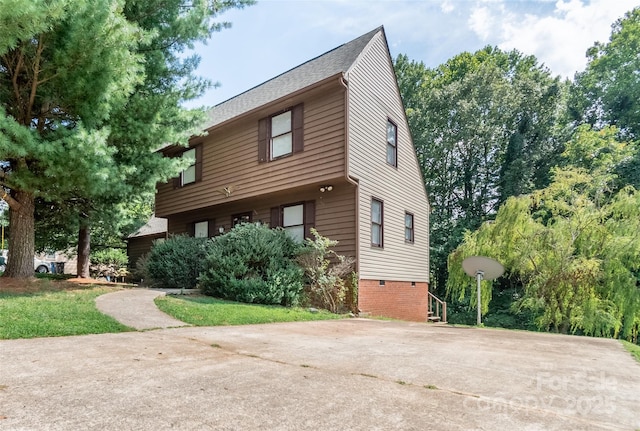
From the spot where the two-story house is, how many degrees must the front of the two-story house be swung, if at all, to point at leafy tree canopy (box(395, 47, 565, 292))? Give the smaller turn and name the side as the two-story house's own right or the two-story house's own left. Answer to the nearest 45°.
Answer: approximately 180°

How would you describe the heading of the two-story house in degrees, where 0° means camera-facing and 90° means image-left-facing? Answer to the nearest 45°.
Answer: approximately 45°

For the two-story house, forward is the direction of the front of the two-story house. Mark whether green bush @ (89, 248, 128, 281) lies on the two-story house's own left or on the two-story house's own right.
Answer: on the two-story house's own right

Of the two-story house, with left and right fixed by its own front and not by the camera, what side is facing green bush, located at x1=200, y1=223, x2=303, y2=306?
front

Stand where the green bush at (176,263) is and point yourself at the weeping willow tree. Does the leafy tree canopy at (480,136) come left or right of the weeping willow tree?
left
